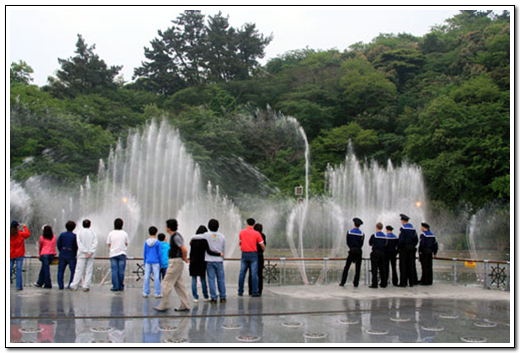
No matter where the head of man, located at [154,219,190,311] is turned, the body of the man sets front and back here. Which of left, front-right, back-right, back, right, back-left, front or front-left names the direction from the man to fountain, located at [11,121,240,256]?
right

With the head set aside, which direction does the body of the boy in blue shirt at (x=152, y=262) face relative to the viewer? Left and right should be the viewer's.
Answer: facing away from the viewer

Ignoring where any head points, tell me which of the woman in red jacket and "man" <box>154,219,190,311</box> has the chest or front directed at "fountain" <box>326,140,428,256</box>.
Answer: the woman in red jacket

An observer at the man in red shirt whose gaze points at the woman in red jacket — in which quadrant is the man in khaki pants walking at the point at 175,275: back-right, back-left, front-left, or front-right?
front-left

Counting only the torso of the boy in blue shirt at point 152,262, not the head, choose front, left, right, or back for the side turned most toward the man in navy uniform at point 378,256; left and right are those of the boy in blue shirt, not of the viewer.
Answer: right

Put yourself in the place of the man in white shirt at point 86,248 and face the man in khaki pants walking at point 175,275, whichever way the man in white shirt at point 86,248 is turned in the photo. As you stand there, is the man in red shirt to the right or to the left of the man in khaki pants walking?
left

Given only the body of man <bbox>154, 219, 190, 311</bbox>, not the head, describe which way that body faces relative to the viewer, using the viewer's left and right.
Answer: facing to the left of the viewer

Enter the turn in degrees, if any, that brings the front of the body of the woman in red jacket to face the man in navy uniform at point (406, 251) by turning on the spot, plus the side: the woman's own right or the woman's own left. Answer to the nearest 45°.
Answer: approximately 45° to the woman's own right

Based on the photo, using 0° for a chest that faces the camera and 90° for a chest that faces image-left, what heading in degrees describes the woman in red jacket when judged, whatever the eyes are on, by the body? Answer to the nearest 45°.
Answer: approximately 225°

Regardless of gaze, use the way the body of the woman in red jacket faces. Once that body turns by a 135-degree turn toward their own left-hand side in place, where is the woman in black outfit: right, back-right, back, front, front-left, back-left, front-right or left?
back-left

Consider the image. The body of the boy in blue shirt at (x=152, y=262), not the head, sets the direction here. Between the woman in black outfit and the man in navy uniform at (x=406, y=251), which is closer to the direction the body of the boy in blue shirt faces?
the man in navy uniform

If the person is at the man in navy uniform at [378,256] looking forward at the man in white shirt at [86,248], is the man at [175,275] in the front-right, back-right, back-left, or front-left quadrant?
front-left

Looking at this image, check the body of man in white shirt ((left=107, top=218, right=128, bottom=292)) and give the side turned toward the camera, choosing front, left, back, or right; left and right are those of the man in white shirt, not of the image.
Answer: back

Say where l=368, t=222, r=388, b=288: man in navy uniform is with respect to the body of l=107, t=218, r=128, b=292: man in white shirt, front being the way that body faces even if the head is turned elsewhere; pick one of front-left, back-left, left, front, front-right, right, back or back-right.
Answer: right

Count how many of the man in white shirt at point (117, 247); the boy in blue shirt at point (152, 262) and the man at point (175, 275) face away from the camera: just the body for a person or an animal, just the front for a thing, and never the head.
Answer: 2
